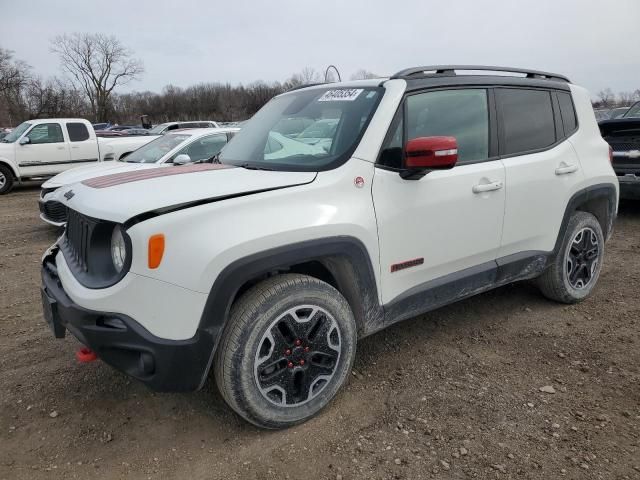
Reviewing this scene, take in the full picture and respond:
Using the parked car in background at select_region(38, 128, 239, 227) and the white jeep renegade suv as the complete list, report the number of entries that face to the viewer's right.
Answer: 0

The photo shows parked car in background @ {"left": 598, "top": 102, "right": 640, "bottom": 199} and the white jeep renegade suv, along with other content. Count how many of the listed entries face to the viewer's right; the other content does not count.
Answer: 0

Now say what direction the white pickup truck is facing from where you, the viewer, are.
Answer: facing the viewer and to the left of the viewer

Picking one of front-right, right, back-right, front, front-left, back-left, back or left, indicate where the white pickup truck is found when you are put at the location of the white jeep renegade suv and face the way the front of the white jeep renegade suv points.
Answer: right

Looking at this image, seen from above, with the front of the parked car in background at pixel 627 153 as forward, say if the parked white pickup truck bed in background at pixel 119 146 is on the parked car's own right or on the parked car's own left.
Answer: on the parked car's own right

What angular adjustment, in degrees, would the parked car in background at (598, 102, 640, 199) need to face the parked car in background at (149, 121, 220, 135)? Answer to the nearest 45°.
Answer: approximately 90° to its right

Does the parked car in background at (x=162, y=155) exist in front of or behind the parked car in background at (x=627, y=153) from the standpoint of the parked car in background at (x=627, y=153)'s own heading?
in front

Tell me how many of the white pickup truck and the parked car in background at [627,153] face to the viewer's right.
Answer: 0

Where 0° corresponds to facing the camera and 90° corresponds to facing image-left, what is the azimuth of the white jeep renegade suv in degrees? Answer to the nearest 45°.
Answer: approximately 45°

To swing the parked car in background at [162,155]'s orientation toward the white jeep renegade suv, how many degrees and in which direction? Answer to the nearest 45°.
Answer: approximately 45° to its left

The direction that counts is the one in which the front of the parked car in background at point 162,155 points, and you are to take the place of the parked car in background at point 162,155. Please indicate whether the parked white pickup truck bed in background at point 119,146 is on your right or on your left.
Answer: on your right

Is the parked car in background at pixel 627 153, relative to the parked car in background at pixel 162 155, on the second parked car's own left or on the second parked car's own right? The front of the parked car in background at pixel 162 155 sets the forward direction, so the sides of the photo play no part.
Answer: on the second parked car's own left

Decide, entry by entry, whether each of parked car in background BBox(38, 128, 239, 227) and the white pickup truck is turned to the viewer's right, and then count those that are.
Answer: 0

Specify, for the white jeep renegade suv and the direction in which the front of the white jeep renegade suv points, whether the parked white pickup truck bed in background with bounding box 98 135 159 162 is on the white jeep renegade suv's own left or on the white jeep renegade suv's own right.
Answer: on the white jeep renegade suv's own right
